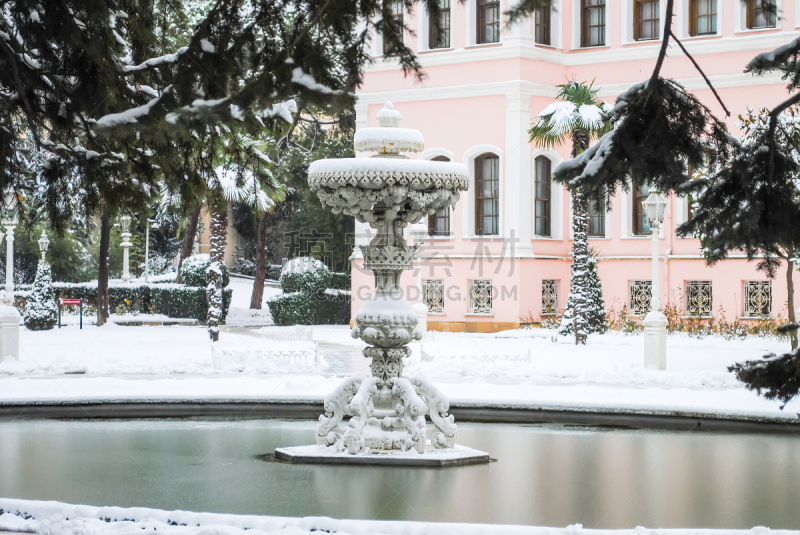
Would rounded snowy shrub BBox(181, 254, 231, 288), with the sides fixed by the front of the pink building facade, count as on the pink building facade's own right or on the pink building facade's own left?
on the pink building facade's own right

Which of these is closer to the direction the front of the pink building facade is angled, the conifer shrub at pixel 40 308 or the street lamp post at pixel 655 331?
the street lamp post

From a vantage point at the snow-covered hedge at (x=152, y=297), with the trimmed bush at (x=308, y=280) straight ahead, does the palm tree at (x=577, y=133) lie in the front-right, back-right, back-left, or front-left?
front-right

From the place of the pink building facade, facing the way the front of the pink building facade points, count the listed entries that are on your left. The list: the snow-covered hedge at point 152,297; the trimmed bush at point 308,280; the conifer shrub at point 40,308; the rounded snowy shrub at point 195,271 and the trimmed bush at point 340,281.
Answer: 0

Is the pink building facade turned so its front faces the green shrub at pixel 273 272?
no

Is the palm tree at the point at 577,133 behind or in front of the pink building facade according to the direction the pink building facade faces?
in front

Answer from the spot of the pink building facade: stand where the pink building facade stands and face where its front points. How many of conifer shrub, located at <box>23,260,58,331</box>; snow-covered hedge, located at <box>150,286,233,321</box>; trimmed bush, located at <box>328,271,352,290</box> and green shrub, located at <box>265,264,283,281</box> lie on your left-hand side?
0

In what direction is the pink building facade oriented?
toward the camera

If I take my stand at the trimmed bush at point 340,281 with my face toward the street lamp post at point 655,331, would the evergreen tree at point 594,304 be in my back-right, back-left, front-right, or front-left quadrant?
front-left

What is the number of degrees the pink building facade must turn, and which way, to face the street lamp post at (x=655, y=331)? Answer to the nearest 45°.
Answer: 0° — it already faces it

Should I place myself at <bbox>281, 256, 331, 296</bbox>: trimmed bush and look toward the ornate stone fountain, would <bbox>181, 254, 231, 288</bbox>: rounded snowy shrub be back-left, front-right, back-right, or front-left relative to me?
back-right

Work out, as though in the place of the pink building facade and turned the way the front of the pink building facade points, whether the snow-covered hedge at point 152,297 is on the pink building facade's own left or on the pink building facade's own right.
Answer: on the pink building facade's own right

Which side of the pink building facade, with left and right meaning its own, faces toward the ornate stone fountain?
front

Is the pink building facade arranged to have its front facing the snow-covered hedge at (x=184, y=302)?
no

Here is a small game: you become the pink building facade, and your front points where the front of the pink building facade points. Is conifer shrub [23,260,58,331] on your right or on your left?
on your right

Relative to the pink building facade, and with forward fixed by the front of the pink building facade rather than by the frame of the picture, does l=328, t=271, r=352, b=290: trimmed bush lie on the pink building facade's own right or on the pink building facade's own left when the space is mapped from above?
on the pink building facade's own right

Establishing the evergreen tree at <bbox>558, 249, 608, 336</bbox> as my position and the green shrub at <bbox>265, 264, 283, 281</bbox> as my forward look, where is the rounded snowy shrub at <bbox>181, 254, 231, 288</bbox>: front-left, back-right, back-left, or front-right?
front-left
